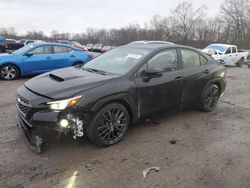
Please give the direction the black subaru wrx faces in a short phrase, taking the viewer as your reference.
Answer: facing the viewer and to the left of the viewer

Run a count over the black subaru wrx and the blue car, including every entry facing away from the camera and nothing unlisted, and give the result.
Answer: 0

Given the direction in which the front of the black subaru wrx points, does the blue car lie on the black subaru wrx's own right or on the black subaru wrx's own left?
on the black subaru wrx's own right

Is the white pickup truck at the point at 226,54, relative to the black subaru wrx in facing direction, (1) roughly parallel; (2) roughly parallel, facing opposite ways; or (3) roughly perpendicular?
roughly parallel

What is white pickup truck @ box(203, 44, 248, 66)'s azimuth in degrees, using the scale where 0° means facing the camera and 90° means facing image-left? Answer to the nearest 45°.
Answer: approximately 45°

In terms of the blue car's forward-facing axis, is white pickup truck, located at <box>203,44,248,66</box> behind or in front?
behind

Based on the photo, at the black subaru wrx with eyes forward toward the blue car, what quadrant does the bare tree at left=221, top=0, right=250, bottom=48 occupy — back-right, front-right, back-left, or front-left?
front-right

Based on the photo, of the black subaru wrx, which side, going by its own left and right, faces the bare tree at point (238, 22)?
back

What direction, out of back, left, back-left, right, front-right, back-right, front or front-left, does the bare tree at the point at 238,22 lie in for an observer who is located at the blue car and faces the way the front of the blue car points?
back-right

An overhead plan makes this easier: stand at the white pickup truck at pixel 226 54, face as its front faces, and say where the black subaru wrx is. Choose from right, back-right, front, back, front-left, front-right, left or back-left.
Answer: front-left

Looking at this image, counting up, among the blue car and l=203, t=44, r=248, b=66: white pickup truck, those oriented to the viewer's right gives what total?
0

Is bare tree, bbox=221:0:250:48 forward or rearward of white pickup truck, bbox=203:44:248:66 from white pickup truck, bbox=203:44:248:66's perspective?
rearward

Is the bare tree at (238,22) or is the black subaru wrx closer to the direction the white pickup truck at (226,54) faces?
the black subaru wrx

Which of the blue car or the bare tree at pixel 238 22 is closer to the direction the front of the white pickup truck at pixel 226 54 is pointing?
the blue car

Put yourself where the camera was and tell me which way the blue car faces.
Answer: facing to the left of the viewer
